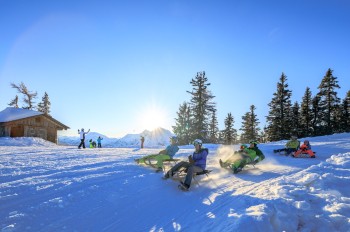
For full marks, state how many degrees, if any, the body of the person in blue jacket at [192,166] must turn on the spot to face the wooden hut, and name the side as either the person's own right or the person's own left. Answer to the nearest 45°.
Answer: approximately 90° to the person's own right

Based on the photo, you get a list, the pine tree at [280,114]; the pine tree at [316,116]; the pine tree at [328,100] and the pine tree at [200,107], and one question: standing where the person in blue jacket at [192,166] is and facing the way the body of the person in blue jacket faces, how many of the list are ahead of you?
0

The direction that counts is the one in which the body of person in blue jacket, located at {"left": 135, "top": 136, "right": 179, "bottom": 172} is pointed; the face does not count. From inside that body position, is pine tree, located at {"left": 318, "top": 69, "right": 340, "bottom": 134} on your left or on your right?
on your right

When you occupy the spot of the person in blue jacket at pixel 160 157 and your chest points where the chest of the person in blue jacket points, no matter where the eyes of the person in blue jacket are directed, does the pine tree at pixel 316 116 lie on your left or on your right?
on your right

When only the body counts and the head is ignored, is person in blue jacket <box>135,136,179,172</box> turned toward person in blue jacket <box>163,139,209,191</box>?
no

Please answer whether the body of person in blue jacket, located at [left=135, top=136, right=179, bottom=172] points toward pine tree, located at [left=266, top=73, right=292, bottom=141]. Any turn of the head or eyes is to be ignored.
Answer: no

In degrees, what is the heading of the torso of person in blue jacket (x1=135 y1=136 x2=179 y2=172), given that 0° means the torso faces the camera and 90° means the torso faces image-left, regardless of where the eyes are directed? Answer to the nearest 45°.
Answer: approximately 90°

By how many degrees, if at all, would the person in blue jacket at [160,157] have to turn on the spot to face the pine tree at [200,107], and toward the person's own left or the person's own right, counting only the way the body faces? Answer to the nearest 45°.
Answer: approximately 90° to the person's own right

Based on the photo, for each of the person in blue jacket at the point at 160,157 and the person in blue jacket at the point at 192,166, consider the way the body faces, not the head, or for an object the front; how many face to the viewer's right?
0

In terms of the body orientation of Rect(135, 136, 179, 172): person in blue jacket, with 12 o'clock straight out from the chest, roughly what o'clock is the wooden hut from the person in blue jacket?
The wooden hut is roughly at 2 o'clock from the person in blue jacket.

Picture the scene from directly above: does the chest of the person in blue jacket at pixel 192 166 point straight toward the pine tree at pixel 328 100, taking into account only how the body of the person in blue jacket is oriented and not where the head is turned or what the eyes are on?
no

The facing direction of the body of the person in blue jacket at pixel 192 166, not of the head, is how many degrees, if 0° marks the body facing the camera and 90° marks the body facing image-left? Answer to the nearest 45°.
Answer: approximately 45°

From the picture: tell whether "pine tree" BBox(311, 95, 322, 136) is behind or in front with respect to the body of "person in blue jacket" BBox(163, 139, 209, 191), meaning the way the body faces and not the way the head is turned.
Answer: behind

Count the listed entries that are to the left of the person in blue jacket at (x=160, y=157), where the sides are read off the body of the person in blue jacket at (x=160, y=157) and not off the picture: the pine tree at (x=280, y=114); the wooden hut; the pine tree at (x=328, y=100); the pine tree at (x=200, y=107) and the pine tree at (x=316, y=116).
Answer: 0
